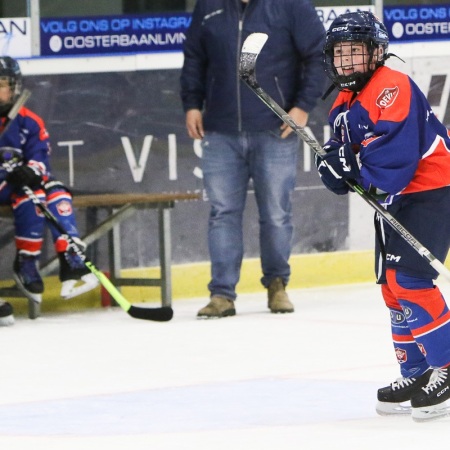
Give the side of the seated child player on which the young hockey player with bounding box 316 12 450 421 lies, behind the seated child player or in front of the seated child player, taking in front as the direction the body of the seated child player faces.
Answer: in front

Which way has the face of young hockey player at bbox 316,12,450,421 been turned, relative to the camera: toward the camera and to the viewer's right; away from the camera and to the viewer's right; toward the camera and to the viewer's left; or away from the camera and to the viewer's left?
toward the camera and to the viewer's left

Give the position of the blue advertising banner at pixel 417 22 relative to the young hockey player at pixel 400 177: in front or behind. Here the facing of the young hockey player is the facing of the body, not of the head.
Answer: behind

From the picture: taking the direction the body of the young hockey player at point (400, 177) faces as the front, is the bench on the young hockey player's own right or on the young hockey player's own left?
on the young hockey player's own right

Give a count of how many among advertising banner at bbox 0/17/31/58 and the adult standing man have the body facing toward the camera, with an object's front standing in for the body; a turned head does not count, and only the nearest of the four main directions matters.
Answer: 2

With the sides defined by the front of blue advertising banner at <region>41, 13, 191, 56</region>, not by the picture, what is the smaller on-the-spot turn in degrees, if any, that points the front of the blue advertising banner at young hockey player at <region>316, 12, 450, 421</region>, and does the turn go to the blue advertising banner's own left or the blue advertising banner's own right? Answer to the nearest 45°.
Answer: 0° — it already faces them

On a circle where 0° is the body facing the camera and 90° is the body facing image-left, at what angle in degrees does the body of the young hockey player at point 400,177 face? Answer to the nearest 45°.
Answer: approximately 45°

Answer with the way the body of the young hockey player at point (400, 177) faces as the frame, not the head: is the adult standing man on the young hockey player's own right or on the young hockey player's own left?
on the young hockey player's own right
